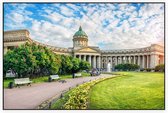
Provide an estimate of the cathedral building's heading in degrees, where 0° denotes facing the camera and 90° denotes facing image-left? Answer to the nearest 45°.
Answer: approximately 315°

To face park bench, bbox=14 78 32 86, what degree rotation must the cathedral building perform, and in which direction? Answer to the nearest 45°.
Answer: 0° — it already faces it
